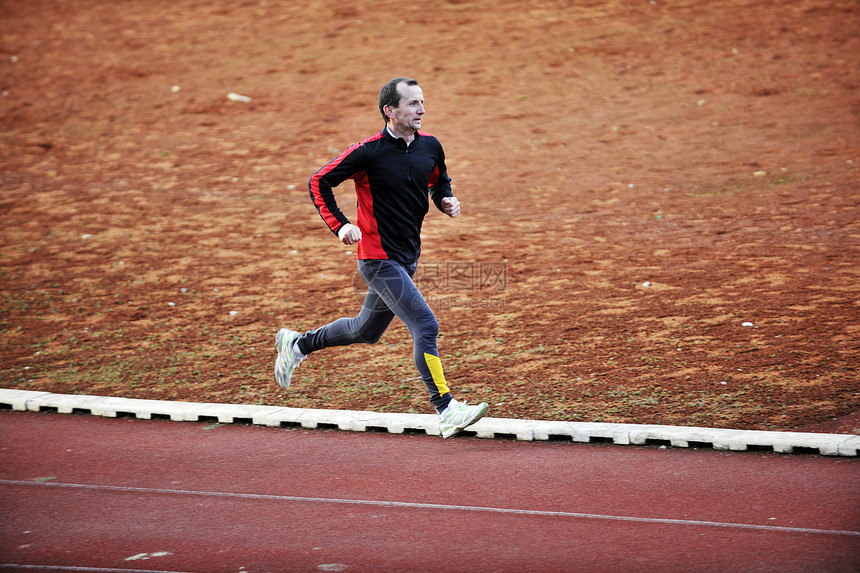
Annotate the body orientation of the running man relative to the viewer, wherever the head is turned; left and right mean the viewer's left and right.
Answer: facing the viewer and to the right of the viewer

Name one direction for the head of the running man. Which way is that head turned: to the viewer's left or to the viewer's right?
to the viewer's right
